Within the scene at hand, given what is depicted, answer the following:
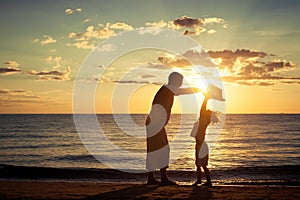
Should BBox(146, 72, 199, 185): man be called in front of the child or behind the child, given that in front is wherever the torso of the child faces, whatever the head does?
in front

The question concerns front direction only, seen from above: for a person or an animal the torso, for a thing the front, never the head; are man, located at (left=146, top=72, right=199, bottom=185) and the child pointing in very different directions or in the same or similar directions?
very different directions

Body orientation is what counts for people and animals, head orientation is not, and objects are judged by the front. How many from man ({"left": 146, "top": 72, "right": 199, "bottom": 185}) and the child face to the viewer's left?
1

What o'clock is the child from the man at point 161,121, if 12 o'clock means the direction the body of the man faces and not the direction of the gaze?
The child is roughly at 11 o'clock from the man.

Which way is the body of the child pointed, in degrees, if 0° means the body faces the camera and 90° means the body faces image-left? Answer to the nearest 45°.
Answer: approximately 90°

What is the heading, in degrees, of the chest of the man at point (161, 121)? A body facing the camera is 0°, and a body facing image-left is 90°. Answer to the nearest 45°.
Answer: approximately 270°
